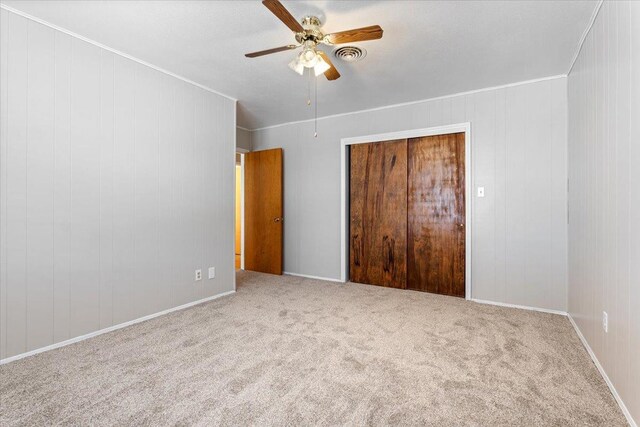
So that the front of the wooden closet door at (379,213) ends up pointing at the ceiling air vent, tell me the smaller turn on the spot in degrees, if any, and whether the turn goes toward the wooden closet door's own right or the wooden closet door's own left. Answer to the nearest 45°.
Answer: approximately 45° to the wooden closet door's own left

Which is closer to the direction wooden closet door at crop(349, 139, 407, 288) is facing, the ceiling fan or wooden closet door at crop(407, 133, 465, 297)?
the ceiling fan

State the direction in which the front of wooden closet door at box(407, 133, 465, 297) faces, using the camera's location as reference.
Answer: facing the viewer and to the left of the viewer

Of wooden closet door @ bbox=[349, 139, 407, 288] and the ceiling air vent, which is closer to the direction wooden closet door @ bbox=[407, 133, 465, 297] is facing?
the ceiling air vent

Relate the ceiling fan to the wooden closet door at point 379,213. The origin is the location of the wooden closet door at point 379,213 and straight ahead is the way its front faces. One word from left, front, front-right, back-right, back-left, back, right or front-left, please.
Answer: front-left

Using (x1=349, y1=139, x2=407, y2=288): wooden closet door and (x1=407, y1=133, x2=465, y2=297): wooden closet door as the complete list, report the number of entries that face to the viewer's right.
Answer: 0

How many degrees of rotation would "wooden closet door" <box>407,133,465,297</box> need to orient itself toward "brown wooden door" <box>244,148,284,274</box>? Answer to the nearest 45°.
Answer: approximately 45° to its right

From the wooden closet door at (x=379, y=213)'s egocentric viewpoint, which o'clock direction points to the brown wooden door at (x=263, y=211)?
The brown wooden door is roughly at 2 o'clock from the wooden closet door.

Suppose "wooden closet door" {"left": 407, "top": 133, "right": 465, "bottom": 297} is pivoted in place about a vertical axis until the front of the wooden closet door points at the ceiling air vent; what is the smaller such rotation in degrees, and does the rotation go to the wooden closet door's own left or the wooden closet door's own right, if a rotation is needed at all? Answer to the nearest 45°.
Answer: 0° — it already faces it

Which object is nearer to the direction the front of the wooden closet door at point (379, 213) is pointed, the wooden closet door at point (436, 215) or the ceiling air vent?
the ceiling air vent

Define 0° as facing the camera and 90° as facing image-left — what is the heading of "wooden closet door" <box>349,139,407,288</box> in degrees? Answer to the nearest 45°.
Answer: approximately 45°

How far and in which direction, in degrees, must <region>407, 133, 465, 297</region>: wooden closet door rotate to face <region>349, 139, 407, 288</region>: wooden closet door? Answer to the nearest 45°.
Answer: approximately 45° to its right

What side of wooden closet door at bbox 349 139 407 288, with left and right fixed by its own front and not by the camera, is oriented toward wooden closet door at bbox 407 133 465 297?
left
